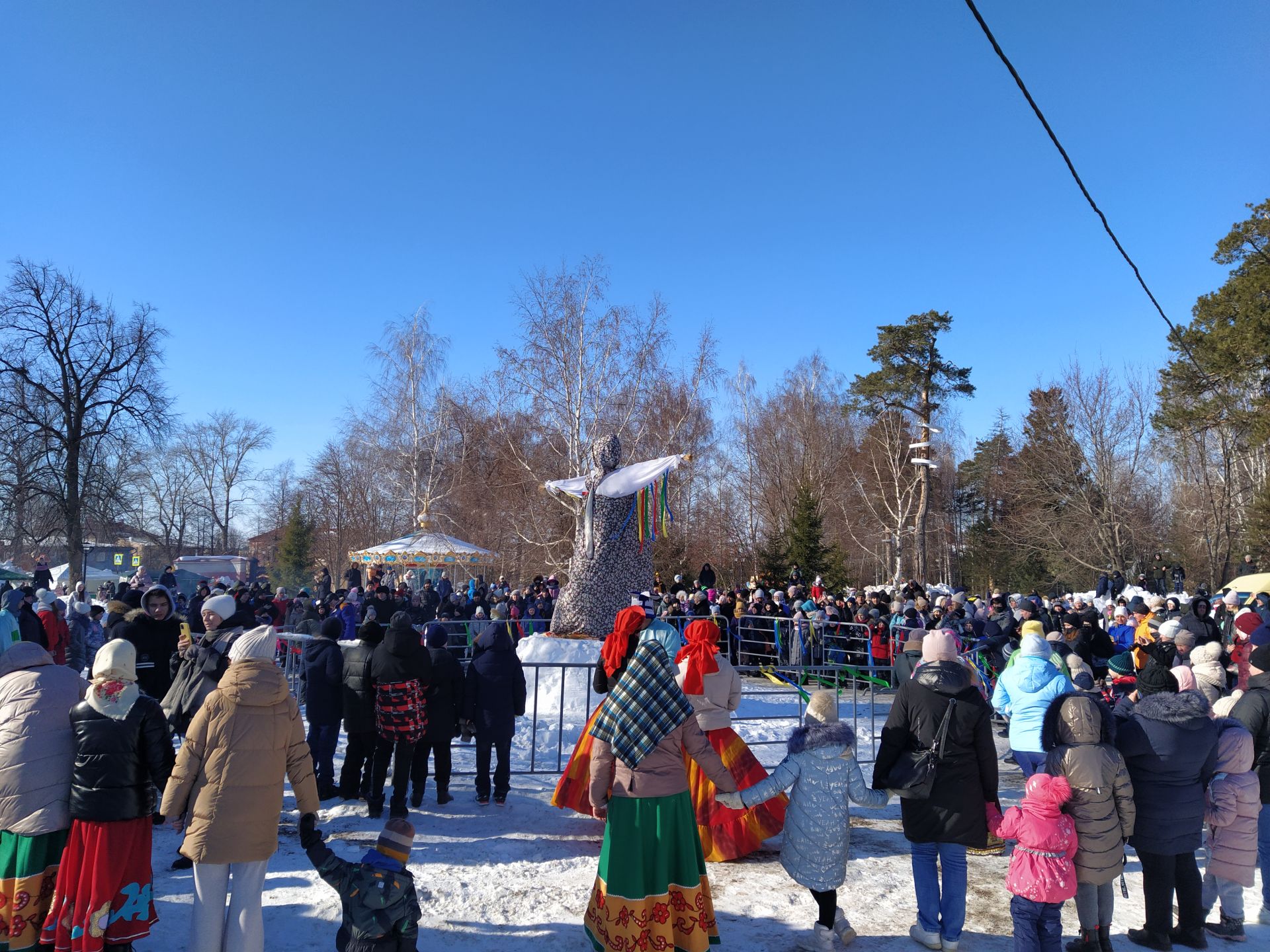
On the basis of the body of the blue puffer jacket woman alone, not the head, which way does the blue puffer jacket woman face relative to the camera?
away from the camera

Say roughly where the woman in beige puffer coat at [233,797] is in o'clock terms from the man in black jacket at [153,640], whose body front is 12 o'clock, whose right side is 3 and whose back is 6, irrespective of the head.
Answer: The woman in beige puffer coat is roughly at 12 o'clock from the man in black jacket.

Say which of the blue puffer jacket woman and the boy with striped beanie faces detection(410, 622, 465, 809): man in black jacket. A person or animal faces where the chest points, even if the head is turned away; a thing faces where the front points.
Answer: the boy with striped beanie

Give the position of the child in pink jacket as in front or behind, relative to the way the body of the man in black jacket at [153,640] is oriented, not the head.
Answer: in front

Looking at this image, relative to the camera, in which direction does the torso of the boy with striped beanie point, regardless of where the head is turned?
away from the camera

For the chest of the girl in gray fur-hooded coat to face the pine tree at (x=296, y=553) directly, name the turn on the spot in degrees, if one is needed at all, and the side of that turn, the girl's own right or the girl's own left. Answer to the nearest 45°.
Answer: approximately 45° to the girl's own left

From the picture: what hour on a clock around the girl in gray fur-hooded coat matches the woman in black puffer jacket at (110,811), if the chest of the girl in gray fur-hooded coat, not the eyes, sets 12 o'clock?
The woman in black puffer jacket is roughly at 8 o'clock from the girl in gray fur-hooded coat.

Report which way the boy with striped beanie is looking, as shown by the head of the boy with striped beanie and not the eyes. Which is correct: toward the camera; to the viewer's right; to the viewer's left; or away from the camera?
away from the camera

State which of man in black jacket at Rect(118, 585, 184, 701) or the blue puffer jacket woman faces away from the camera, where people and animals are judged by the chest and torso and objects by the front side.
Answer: the blue puffer jacket woman

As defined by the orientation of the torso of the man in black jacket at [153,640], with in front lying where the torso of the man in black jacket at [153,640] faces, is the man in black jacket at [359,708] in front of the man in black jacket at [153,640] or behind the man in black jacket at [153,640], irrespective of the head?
in front

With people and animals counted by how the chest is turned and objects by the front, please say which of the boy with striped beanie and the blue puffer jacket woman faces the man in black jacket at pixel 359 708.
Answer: the boy with striped beanie

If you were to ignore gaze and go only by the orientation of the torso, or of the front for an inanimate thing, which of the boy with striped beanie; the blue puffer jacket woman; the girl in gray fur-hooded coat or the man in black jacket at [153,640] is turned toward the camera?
the man in black jacket

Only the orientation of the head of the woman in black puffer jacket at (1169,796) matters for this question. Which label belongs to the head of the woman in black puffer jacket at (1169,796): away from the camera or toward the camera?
away from the camera

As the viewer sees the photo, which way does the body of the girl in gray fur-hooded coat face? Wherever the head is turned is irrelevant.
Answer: away from the camera

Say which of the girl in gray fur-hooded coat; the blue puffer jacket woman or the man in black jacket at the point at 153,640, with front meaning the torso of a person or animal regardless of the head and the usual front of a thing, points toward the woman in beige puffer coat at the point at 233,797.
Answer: the man in black jacket

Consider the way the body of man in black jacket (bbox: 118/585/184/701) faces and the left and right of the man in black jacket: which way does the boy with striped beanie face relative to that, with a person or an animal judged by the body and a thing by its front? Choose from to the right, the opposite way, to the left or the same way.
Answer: the opposite way

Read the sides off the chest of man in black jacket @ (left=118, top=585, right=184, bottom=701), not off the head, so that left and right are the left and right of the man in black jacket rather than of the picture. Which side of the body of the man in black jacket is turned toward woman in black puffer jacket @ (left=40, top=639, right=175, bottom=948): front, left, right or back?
front

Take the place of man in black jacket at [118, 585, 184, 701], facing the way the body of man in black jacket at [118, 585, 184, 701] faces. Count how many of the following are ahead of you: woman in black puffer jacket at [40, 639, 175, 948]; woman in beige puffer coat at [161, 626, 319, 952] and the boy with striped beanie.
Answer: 3
